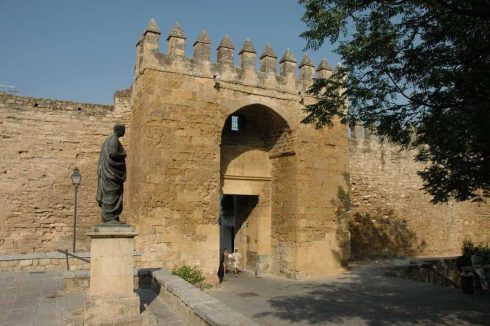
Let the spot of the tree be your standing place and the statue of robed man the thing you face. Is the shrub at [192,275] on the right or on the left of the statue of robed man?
right

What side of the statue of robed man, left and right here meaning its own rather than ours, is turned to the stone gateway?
left

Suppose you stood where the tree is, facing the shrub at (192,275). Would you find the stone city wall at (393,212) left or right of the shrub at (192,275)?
right
